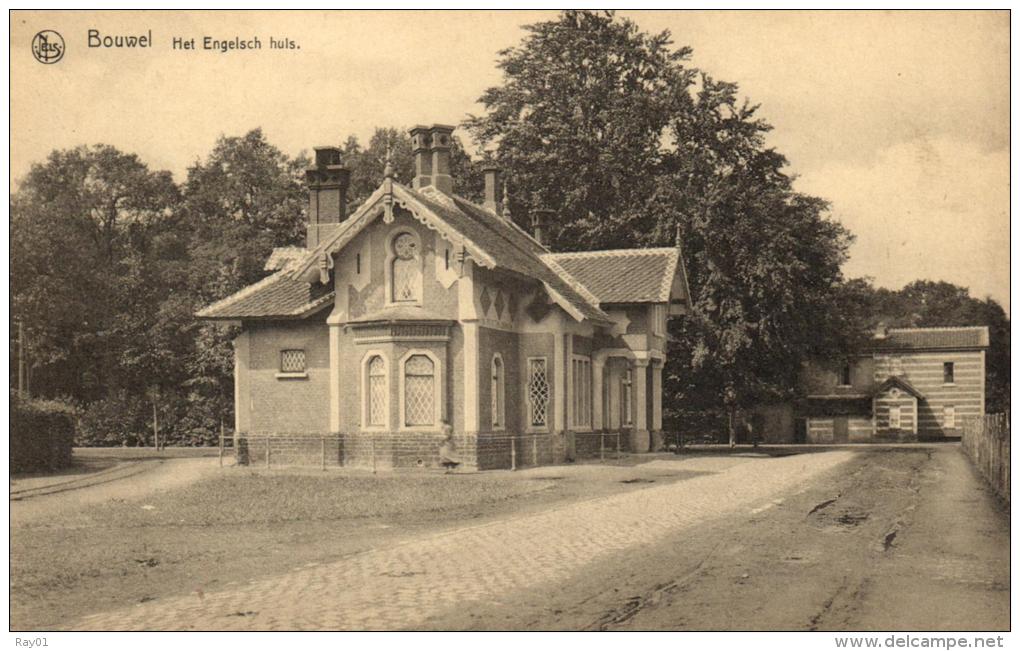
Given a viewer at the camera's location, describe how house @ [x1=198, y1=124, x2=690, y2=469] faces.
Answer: facing the viewer and to the right of the viewer

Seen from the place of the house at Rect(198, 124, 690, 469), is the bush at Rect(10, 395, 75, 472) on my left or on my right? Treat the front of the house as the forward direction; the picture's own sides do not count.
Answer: on my right

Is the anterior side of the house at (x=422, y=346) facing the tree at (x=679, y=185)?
no

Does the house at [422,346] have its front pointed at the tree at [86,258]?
no

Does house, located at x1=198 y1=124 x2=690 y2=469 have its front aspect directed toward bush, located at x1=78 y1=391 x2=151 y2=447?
no

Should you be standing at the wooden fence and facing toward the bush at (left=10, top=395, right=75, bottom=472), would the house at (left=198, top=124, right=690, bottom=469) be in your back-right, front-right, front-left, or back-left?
front-right
